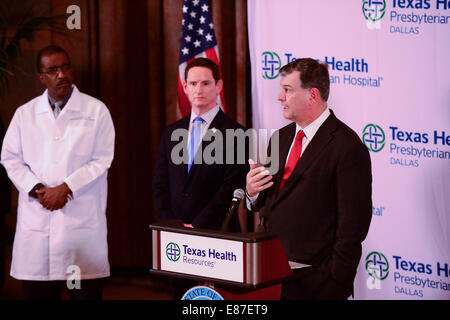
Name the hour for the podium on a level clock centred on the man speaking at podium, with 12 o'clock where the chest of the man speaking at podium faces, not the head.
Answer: The podium is roughly at 12 o'clock from the man speaking at podium.

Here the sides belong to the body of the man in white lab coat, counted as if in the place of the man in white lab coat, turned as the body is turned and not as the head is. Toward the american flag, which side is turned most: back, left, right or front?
left

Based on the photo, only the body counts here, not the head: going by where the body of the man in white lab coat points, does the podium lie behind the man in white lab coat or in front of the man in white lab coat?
in front

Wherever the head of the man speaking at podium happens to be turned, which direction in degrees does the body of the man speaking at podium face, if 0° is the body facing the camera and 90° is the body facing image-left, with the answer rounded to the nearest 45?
approximately 45°

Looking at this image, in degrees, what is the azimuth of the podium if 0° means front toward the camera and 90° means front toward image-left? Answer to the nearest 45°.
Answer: approximately 45°

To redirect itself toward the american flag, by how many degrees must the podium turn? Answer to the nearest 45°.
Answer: approximately 135° to its right

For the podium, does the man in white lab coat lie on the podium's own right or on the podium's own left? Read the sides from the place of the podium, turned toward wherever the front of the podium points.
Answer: on the podium's own right

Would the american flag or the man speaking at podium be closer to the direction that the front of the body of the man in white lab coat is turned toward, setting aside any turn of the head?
the man speaking at podium

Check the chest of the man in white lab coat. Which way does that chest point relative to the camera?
toward the camera

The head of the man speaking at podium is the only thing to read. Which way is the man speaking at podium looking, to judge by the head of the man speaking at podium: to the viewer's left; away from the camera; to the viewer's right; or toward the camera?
to the viewer's left

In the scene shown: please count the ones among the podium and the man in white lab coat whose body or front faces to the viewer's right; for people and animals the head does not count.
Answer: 0

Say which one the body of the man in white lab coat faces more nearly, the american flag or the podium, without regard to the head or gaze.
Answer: the podium

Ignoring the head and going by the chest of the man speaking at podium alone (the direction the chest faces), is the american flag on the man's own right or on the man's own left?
on the man's own right

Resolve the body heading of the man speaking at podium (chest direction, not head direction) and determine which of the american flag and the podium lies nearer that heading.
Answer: the podium
